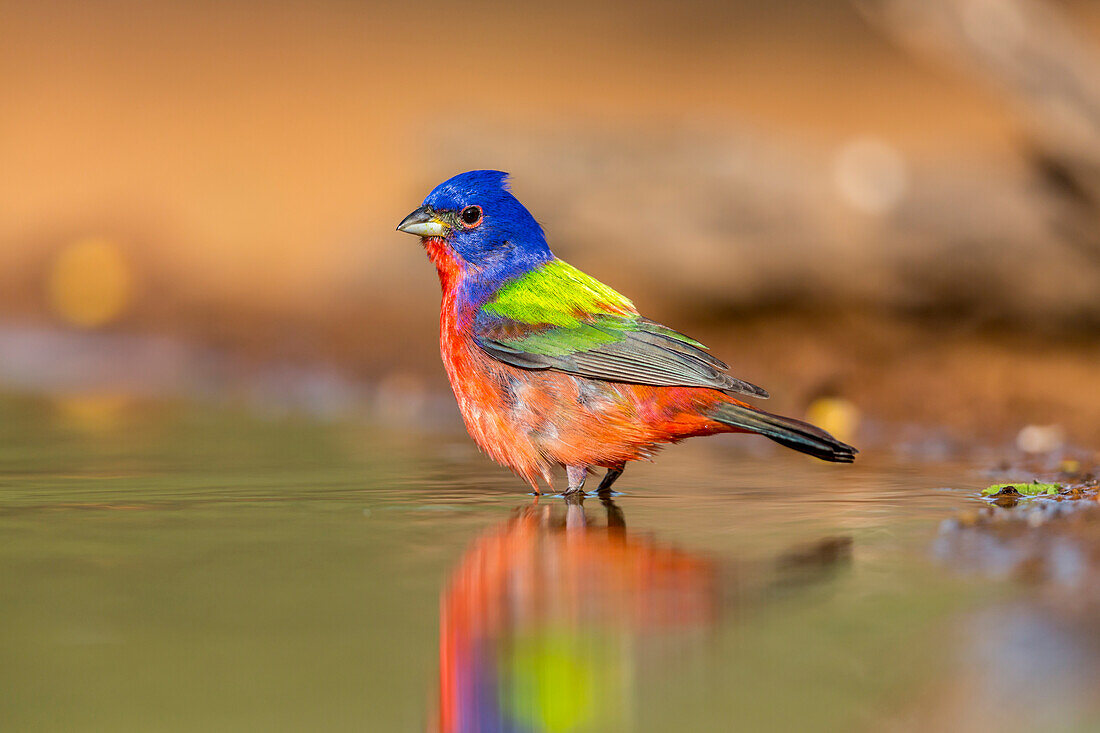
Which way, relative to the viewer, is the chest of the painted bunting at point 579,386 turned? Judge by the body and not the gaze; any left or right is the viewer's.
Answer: facing to the left of the viewer

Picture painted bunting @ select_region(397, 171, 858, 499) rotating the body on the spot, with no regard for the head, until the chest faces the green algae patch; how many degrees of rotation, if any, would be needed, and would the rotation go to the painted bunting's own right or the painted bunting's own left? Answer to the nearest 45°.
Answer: approximately 180°
